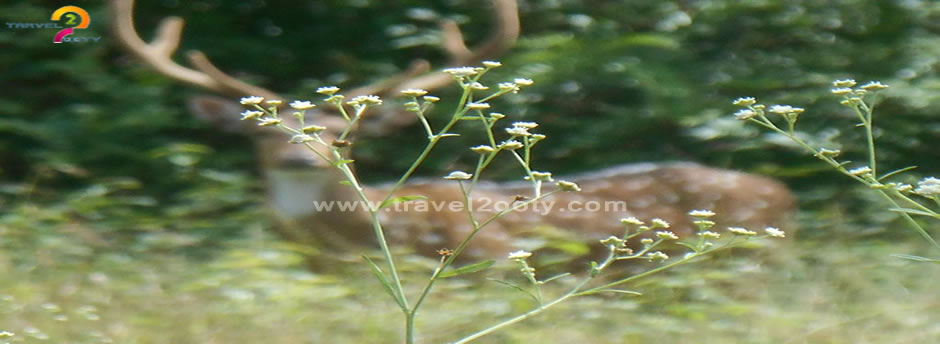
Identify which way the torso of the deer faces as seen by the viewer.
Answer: to the viewer's left
